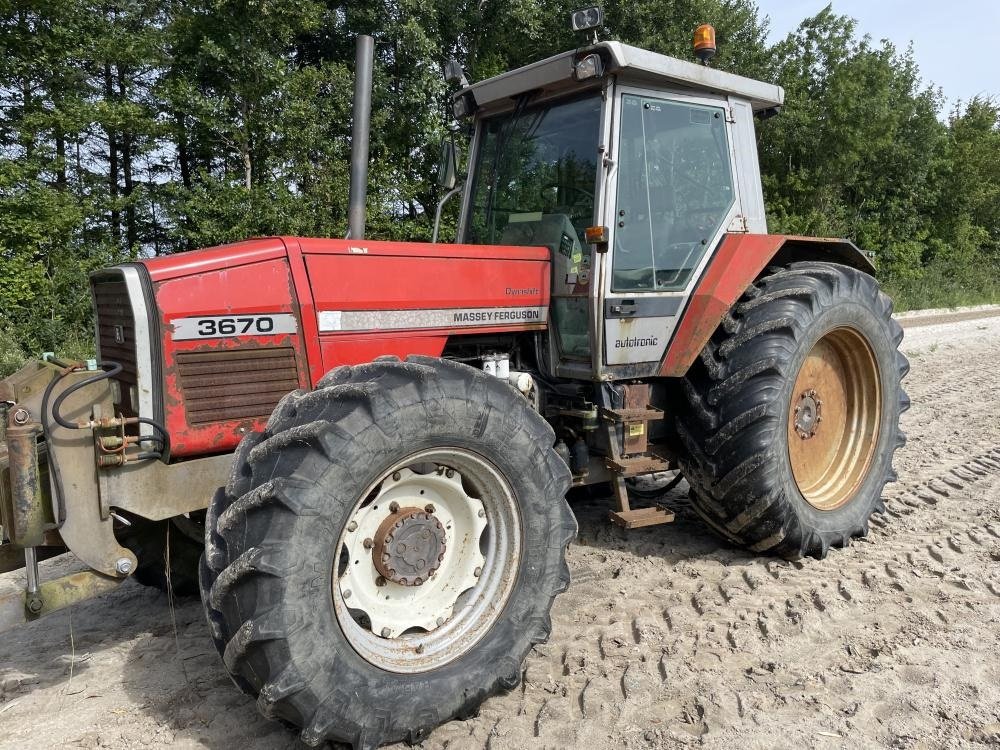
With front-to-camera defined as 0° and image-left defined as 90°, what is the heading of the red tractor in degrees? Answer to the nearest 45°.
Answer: approximately 45°
